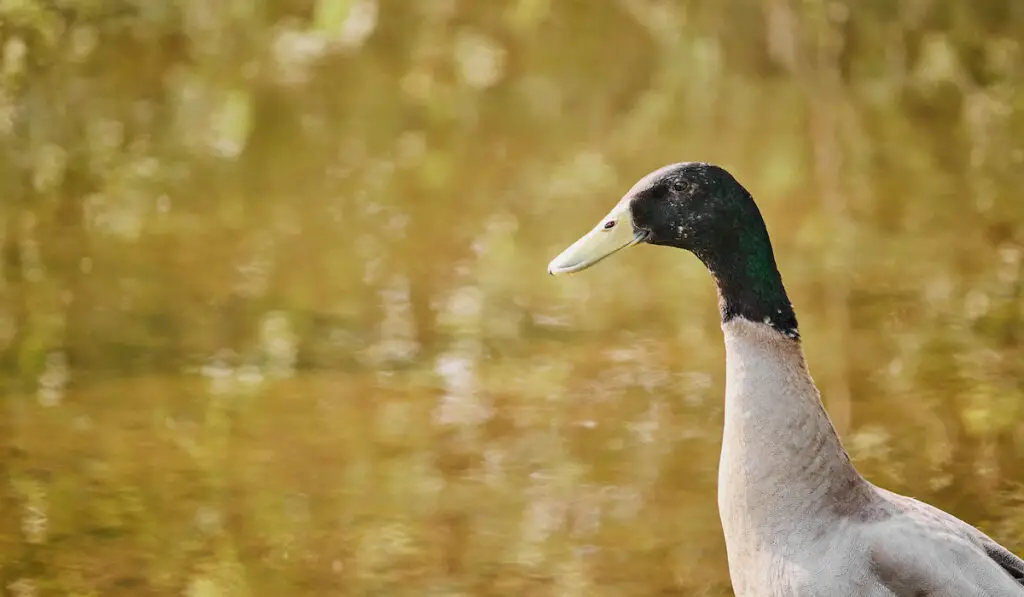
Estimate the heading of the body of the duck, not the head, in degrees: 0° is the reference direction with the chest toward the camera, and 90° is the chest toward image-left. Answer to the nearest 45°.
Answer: approximately 90°
